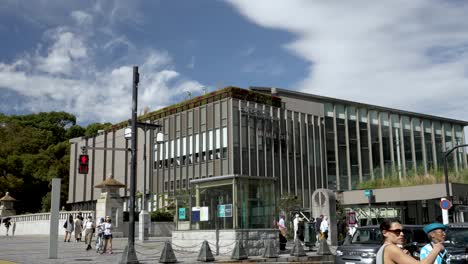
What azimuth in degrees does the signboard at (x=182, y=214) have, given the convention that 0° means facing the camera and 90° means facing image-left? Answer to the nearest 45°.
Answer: approximately 0°

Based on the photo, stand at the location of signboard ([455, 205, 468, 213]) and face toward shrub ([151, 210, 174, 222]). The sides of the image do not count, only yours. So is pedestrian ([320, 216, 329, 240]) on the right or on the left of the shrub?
left

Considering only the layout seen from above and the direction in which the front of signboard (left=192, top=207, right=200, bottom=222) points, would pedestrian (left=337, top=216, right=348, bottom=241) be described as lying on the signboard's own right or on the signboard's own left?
on the signboard's own left

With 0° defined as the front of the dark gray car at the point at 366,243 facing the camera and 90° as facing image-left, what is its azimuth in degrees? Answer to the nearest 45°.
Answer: approximately 45°

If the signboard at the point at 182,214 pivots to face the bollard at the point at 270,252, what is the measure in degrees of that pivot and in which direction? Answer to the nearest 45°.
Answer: approximately 45° to its left

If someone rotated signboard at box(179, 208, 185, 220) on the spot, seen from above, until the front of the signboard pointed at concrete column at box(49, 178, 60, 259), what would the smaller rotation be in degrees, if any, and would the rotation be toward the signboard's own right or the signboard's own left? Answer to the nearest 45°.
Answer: approximately 45° to the signboard's own right

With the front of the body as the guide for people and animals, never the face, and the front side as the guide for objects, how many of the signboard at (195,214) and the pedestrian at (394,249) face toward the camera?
1

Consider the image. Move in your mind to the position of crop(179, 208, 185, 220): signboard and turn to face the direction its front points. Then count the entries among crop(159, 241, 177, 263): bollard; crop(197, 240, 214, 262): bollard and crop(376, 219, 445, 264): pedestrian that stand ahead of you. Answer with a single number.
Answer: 3

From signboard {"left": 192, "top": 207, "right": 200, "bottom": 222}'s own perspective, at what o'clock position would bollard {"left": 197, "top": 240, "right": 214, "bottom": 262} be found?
The bollard is roughly at 12 o'clock from the signboard.
